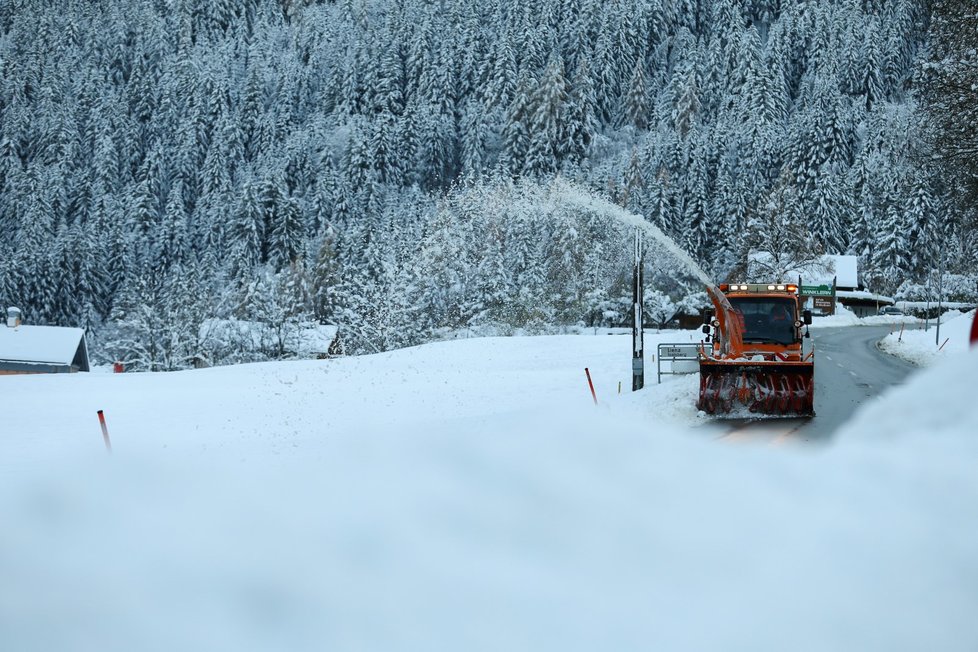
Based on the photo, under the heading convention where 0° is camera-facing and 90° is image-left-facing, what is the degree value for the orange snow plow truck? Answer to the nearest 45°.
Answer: approximately 0°

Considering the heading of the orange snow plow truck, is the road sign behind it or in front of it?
behind

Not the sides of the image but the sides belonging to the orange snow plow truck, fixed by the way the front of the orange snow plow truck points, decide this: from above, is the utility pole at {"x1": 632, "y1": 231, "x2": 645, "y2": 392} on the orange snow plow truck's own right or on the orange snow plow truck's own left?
on the orange snow plow truck's own right
